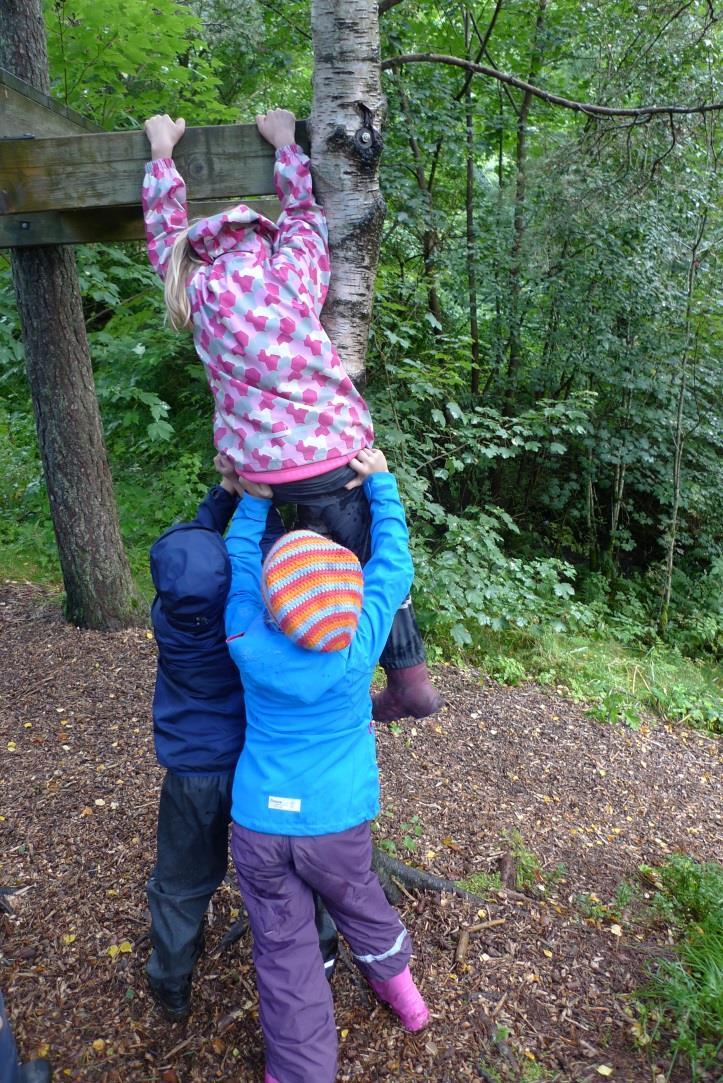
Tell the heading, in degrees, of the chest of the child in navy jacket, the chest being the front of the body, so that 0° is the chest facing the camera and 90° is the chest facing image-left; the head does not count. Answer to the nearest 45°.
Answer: approximately 225°

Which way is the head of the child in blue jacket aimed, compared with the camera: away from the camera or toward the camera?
away from the camera

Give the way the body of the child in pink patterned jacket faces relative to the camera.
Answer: away from the camera

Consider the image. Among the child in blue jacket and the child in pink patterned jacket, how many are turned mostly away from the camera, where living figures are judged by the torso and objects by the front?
2

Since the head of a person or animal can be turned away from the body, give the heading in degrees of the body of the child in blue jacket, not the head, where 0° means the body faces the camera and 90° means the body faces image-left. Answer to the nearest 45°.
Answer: approximately 180°
